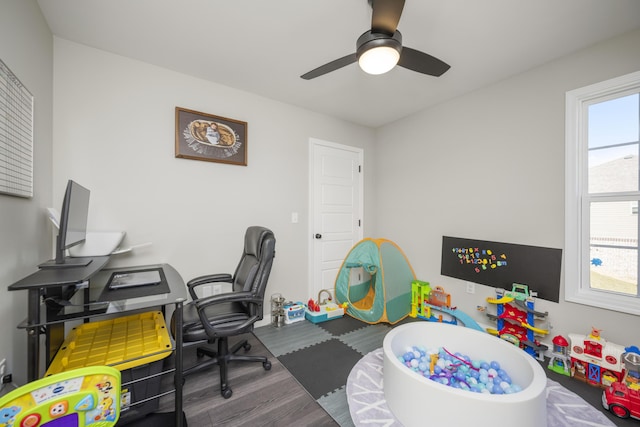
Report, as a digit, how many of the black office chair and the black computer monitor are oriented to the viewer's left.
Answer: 1

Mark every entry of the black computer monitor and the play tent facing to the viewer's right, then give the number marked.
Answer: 1

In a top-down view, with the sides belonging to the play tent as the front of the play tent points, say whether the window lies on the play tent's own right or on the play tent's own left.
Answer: on the play tent's own left

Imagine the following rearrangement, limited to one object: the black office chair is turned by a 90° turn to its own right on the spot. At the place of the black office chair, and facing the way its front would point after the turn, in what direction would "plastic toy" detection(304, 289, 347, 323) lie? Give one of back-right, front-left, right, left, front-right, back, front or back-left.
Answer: front-right

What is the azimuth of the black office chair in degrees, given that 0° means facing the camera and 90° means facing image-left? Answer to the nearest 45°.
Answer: approximately 90°

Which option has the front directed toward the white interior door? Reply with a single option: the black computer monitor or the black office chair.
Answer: the black computer monitor

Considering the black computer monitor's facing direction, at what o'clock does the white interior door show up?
The white interior door is roughly at 12 o'clock from the black computer monitor.

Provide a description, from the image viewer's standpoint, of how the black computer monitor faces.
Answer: facing to the right of the viewer

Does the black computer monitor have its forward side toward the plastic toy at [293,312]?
yes

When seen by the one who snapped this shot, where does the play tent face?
facing the viewer and to the left of the viewer

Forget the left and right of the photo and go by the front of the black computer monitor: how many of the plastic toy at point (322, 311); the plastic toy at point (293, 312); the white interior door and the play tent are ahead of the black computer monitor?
4

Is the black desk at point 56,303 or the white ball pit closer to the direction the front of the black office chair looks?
the black desk
